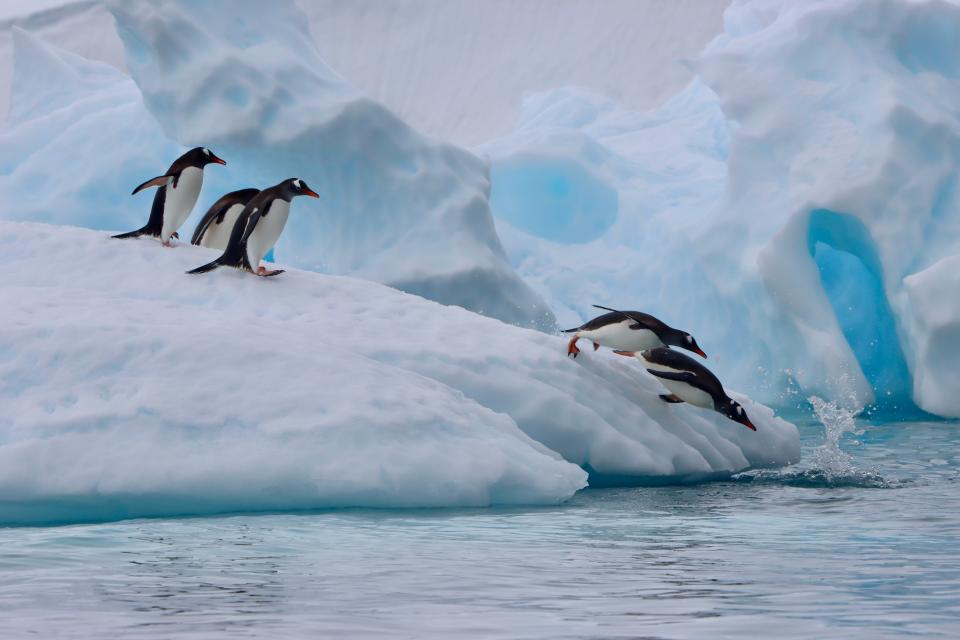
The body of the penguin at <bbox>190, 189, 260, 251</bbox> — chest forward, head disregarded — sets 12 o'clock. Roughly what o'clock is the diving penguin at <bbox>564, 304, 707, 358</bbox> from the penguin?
The diving penguin is roughly at 1 o'clock from the penguin.

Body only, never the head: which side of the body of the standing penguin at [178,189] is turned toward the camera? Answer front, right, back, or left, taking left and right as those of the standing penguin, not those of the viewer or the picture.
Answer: right

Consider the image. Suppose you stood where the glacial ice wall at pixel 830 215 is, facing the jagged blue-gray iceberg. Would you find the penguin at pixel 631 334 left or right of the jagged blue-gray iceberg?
left

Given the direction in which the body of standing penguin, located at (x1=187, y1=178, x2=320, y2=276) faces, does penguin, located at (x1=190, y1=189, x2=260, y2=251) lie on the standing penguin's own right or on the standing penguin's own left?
on the standing penguin's own left

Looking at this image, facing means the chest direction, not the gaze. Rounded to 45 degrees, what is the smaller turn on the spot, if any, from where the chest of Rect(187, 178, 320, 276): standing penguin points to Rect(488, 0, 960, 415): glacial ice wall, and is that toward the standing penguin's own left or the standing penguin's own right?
approximately 45° to the standing penguin's own left

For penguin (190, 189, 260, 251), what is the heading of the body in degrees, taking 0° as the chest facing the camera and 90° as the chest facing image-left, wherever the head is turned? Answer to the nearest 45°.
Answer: approximately 270°

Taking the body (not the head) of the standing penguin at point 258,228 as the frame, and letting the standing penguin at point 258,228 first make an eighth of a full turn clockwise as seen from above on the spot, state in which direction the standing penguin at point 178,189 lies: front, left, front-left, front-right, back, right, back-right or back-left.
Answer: back

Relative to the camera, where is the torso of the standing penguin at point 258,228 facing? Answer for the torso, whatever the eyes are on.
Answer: to the viewer's right

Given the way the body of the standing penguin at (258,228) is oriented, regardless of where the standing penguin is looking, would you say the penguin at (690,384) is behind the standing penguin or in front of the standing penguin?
in front

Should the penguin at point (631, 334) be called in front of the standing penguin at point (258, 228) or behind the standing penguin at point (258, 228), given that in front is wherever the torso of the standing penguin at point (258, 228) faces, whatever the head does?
in front
